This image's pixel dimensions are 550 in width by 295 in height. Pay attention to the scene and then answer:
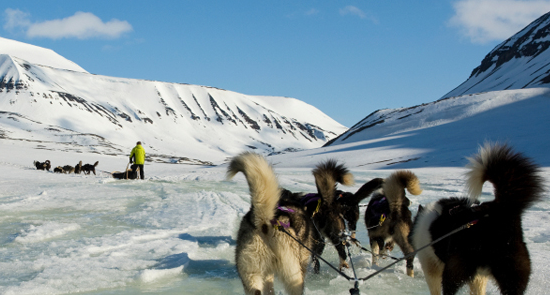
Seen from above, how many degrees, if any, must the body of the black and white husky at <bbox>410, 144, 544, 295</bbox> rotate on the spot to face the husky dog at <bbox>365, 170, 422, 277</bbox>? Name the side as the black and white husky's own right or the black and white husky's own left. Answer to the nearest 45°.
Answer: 0° — it already faces it

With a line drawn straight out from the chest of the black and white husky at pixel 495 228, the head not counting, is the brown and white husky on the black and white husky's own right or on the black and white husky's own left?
on the black and white husky's own left

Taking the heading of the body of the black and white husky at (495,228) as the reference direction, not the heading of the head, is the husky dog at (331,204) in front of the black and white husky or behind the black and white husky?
in front

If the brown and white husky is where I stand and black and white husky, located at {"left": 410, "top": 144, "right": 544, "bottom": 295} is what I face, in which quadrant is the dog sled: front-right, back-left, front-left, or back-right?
back-left

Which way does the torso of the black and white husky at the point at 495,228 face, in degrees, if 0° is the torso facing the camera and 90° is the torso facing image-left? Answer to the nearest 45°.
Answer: approximately 135°

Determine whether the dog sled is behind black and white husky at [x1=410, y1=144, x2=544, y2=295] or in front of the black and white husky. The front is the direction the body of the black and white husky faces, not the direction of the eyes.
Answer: in front

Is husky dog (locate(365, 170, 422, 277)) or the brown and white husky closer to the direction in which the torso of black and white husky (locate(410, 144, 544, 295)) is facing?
the husky dog

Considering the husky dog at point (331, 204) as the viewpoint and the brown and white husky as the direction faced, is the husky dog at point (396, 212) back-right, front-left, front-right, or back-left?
back-left
